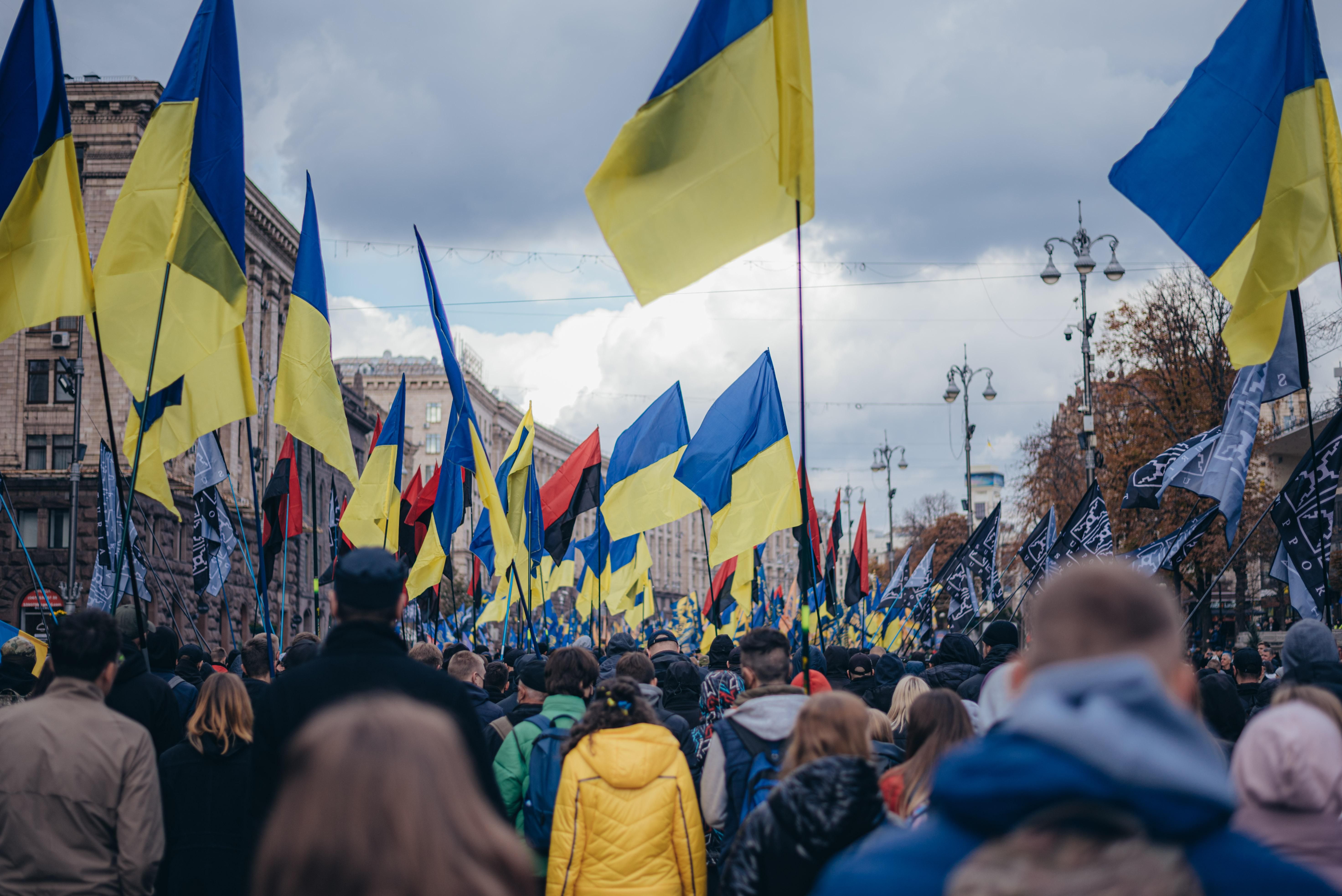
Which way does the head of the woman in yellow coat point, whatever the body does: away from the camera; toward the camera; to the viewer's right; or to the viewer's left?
away from the camera

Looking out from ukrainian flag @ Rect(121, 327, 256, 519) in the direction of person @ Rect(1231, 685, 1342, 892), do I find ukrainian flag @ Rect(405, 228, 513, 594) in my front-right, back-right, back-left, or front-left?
back-left

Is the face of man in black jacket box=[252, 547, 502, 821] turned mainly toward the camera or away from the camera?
away from the camera

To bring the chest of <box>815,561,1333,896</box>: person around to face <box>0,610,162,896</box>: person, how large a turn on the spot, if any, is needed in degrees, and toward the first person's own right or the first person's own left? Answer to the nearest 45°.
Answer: approximately 90° to the first person's own left

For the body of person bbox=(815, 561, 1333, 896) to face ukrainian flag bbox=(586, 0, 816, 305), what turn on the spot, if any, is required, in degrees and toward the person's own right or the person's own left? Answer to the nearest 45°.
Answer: approximately 45° to the person's own left

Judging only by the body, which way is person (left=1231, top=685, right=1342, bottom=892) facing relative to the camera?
away from the camera

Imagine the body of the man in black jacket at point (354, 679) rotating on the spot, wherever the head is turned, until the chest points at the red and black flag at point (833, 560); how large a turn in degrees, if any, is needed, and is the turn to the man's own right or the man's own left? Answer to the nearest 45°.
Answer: approximately 45° to the man's own right

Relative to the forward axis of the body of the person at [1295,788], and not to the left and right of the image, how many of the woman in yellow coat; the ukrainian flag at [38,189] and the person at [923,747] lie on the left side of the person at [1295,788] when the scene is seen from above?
3

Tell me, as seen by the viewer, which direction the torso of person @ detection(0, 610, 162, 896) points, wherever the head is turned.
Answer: away from the camera

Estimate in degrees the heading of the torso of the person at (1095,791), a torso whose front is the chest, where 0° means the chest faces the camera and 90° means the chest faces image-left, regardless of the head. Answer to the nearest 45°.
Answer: approximately 180°

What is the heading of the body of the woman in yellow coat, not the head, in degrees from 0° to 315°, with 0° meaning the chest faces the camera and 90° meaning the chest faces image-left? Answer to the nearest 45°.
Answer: approximately 180°

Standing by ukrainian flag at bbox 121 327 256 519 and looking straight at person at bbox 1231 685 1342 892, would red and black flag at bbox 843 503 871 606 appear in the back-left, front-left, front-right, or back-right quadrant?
back-left

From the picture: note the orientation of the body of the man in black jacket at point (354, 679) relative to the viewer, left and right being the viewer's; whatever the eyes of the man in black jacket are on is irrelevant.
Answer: facing away from the viewer

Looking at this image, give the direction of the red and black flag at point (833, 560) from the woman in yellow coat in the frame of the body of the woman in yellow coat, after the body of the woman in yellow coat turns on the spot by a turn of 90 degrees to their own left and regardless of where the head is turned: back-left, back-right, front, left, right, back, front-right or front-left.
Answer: right
